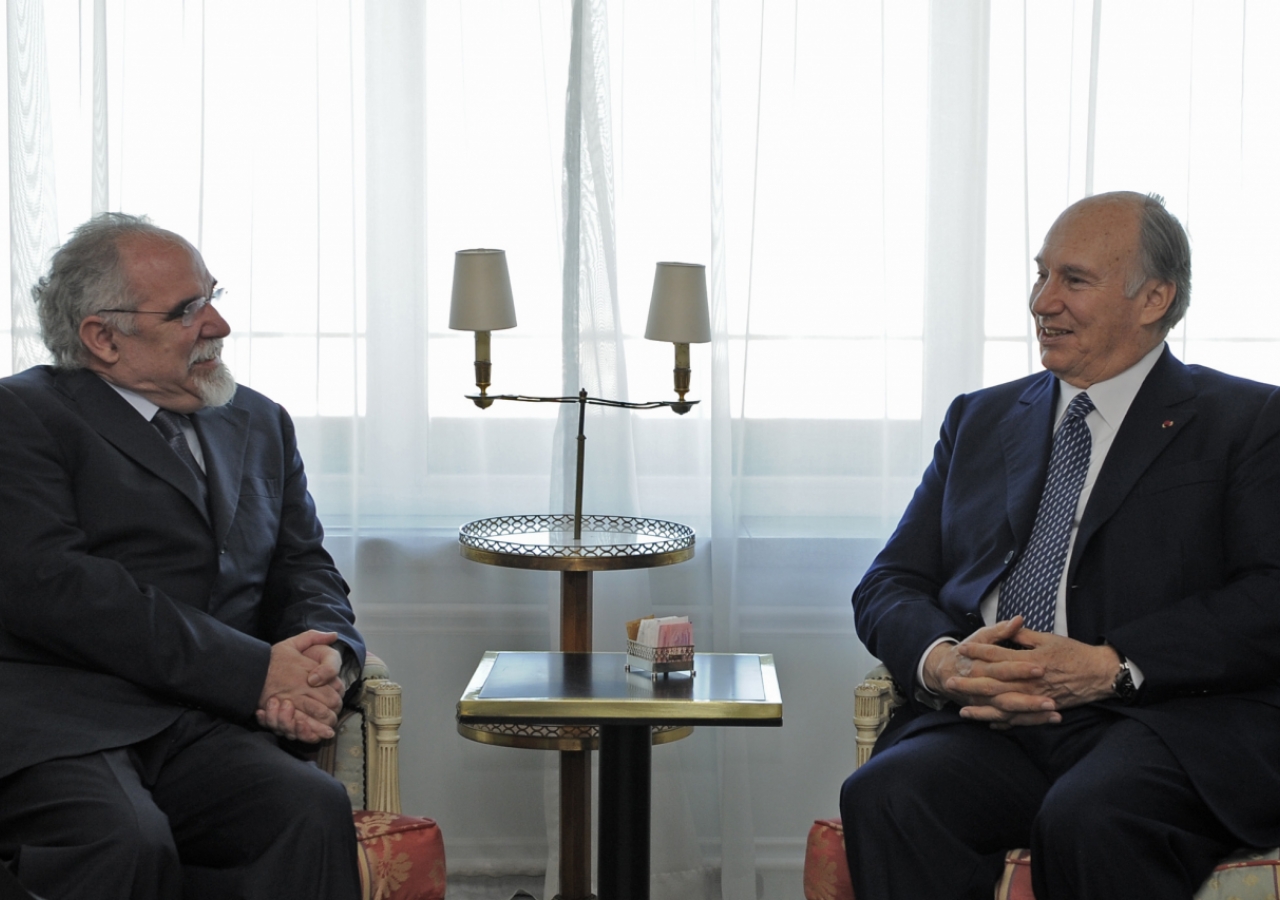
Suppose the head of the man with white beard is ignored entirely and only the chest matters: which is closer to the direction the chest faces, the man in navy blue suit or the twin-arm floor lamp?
the man in navy blue suit

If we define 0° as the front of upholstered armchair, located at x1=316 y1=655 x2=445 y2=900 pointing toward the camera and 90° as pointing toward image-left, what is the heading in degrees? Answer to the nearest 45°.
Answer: approximately 315°

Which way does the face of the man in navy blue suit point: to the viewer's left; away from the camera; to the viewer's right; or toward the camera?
to the viewer's left

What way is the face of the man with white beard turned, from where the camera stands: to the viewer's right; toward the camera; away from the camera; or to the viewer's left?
to the viewer's right

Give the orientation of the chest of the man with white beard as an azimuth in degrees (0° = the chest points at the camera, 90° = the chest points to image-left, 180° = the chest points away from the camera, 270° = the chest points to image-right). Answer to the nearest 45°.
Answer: approximately 315°

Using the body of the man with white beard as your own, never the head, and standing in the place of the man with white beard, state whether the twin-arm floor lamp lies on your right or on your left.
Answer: on your left

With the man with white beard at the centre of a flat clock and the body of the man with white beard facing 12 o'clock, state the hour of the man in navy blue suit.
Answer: The man in navy blue suit is roughly at 11 o'clock from the man with white beard.

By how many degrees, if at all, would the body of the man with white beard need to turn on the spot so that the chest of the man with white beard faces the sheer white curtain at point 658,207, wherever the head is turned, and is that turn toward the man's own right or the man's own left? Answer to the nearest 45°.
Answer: approximately 90° to the man's own left
